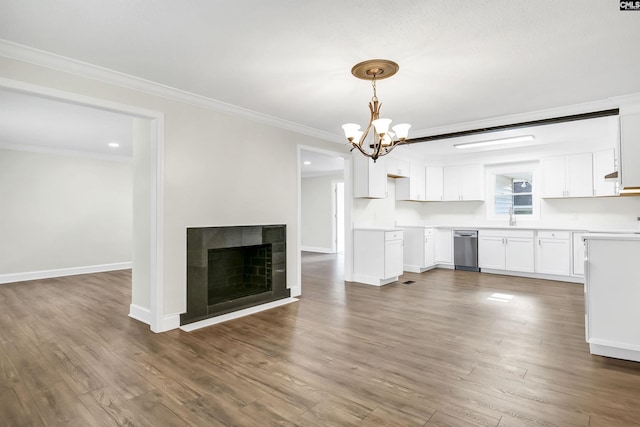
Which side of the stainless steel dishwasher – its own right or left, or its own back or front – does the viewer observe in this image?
front

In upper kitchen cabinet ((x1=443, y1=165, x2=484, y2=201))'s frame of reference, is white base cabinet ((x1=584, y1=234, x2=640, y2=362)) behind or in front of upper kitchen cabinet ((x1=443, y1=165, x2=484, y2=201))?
in front

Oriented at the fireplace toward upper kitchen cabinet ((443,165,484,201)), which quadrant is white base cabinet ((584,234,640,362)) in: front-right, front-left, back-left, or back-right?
front-right

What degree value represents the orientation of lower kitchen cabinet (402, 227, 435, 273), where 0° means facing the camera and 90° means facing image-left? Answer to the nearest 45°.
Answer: approximately 315°

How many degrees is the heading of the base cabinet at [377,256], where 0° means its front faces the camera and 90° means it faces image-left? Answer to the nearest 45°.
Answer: approximately 315°

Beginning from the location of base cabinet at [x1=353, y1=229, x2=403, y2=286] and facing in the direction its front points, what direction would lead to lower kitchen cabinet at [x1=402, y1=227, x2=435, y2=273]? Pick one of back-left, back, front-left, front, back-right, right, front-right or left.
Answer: left

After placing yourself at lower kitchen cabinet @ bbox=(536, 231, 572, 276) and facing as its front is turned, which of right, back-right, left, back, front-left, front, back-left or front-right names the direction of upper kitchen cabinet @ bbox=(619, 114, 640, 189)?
front

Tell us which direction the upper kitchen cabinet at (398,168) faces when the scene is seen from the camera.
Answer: facing the viewer and to the right of the viewer

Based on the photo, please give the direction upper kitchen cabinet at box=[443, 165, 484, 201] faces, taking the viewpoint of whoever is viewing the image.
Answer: facing the viewer

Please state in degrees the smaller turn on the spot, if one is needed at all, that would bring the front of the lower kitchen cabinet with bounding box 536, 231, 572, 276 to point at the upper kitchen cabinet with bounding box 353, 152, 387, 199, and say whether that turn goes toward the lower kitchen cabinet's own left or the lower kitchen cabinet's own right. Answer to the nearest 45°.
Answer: approximately 45° to the lower kitchen cabinet's own right

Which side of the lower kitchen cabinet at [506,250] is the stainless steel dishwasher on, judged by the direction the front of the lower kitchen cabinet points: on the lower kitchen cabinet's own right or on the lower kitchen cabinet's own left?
on the lower kitchen cabinet's own right
